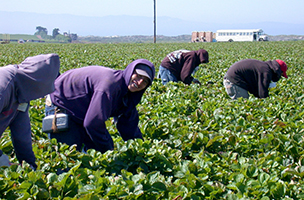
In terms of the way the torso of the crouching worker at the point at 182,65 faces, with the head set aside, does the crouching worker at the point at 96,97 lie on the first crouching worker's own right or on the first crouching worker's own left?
on the first crouching worker's own right

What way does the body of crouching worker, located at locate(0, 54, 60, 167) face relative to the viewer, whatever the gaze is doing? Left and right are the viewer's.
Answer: facing to the right of the viewer

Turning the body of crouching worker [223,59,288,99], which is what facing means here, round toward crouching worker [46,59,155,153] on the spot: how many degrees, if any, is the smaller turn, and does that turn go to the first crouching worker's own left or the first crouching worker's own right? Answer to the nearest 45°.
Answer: approximately 90° to the first crouching worker's own right

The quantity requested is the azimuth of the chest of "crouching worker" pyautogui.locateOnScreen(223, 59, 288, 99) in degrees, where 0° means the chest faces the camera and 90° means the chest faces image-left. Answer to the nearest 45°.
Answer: approximately 270°

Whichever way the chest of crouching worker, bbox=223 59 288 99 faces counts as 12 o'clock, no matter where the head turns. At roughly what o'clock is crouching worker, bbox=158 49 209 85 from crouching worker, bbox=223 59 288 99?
crouching worker, bbox=158 49 209 85 is roughly at 7 o'clock from crouching worker, bbox=223 59 288 99.

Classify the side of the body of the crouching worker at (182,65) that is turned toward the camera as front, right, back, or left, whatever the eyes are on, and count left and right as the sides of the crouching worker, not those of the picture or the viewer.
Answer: right

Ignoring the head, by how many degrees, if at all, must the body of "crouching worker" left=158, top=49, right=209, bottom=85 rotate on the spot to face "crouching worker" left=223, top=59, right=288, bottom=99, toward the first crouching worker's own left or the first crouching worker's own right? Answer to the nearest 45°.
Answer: approximately 45° to the first crouching worker's own right

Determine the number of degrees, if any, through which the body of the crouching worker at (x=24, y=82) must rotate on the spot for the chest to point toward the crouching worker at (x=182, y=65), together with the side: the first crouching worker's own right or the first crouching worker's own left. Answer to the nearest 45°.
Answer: approximately 45° to the first crouching worker's own left
